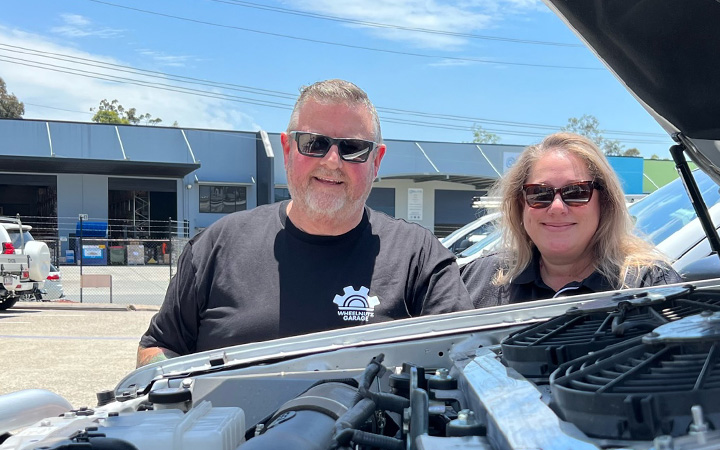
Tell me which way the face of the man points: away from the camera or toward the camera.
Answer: toward the camera

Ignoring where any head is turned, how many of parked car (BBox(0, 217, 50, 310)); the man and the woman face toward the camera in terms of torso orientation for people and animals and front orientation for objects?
2

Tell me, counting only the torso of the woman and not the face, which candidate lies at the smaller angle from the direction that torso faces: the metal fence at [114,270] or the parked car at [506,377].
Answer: the parked car

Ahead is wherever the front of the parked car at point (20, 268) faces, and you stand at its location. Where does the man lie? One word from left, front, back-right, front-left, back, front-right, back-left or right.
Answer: back-left

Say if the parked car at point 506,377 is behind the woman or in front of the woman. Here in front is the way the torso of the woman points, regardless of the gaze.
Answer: in front

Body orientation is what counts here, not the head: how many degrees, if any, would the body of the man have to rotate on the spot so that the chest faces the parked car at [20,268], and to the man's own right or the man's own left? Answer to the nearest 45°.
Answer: approximately 135° to the man's own right

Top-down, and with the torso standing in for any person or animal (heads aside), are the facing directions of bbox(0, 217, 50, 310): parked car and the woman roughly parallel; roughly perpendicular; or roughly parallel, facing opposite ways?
roughly perpendicular

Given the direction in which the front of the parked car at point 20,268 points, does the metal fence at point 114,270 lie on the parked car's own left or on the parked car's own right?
on the parked car's own right

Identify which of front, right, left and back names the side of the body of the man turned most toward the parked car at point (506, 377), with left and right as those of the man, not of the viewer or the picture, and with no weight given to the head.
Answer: front

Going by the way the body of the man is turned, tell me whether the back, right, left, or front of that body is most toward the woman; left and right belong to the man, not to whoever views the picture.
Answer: left

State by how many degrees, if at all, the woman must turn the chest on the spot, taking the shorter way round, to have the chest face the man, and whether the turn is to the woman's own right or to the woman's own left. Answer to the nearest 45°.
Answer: approximately 45° to the woman's own right

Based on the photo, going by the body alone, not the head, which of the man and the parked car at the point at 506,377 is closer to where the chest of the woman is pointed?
the parked car

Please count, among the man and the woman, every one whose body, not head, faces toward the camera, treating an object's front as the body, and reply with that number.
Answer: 2

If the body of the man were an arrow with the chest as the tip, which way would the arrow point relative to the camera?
toward the camera

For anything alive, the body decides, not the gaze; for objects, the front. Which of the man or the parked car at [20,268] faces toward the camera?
the man
